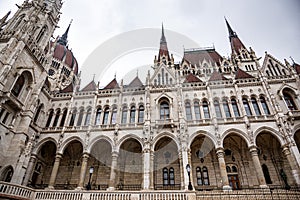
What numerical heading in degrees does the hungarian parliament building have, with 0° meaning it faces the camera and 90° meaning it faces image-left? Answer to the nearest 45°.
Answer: approximately 0°
